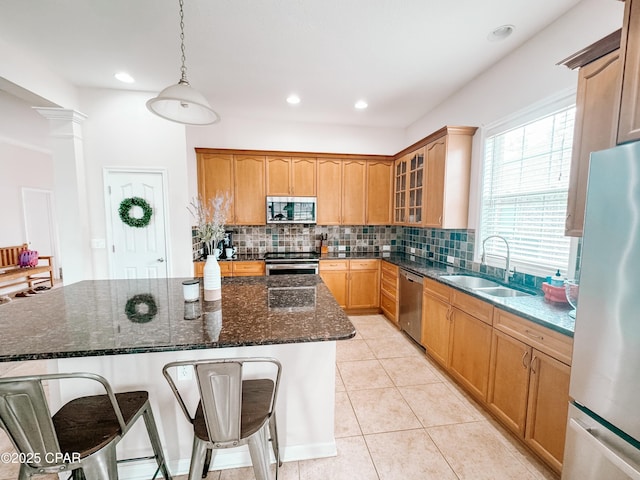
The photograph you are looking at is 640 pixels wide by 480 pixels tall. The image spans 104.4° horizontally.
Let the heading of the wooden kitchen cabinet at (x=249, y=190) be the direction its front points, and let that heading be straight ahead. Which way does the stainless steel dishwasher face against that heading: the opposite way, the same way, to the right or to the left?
to the right

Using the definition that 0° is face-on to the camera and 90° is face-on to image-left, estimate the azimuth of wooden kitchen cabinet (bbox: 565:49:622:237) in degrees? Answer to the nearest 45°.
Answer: approximately 45°

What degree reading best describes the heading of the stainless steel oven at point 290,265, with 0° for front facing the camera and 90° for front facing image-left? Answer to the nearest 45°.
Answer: approximately 0°

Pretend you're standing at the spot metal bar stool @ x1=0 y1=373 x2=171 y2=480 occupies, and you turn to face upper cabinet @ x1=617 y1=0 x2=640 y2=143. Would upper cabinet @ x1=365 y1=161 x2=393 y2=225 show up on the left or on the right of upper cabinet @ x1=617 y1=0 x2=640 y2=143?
left

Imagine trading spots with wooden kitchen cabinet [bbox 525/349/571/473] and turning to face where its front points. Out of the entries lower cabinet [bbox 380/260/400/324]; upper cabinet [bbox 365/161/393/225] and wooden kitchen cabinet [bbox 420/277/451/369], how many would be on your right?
3

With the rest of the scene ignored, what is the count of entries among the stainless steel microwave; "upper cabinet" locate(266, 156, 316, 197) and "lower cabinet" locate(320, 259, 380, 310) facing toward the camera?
3

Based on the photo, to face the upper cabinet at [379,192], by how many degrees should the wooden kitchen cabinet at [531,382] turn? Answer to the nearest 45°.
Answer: approximately 90° to its right
